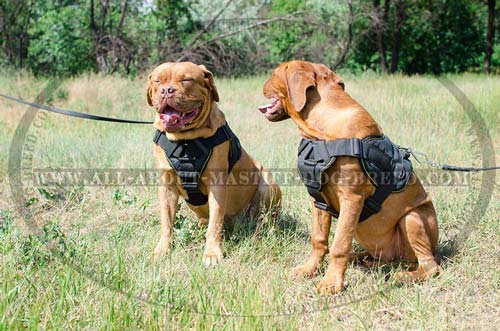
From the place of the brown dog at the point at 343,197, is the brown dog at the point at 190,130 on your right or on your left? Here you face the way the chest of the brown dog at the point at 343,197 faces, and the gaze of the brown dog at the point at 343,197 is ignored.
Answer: on your right

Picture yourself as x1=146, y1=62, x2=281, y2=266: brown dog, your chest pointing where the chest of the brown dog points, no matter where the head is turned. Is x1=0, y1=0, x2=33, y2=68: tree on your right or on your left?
on your right

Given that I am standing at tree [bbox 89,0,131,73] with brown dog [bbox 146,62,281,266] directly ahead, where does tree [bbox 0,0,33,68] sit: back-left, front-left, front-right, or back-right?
back-right

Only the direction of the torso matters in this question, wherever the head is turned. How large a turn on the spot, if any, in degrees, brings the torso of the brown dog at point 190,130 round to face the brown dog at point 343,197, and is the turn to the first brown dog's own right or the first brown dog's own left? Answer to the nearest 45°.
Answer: approximately 90° to the first brown dog's own left

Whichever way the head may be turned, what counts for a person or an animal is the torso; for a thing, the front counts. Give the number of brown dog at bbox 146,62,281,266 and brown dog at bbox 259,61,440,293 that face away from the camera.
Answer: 0

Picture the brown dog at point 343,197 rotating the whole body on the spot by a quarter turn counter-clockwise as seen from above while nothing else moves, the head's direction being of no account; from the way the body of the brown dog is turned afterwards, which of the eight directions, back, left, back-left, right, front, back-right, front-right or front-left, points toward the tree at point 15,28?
back

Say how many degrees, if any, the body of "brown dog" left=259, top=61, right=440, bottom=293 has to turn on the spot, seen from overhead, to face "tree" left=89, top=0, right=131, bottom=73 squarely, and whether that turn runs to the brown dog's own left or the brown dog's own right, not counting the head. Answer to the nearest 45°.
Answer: approximately 90° to the brown dog's own right
